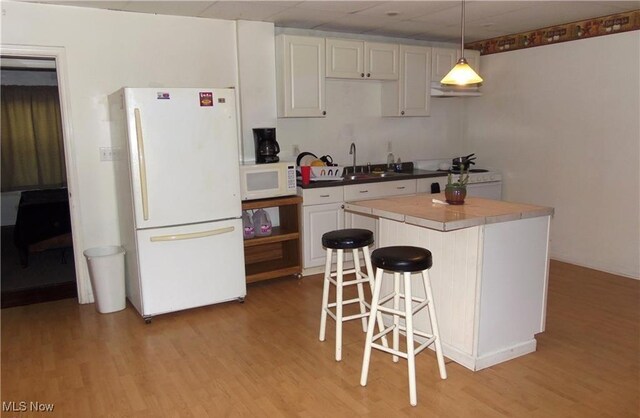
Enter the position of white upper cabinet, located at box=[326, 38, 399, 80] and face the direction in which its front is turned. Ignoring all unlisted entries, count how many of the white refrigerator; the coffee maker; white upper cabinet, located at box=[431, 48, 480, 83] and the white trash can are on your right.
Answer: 3

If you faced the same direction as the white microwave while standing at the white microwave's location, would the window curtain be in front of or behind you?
behind

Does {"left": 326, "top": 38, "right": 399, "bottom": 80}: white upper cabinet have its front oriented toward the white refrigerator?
no

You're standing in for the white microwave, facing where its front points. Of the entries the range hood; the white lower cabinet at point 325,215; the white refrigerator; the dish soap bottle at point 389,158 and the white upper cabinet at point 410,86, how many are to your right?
1

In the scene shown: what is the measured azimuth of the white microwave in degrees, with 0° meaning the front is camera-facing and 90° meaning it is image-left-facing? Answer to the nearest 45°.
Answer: approximately 315°

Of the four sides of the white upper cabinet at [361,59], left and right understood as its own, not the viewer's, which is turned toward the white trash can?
right

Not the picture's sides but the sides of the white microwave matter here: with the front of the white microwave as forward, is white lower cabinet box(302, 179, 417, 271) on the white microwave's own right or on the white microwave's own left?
on the white microwave's own left

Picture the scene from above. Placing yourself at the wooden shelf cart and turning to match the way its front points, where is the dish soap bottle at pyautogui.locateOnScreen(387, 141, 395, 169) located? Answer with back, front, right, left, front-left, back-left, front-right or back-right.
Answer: left

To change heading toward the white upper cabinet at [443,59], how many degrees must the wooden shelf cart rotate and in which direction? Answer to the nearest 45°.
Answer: approximately 90° to its left

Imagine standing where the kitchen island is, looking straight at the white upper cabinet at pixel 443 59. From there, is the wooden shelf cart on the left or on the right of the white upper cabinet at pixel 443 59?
left

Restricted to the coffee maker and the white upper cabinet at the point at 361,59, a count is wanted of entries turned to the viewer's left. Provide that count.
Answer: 0

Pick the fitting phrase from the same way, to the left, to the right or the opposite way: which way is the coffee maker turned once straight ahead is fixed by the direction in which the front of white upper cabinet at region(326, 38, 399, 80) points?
the same way

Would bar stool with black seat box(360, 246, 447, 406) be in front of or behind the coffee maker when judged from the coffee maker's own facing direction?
in front

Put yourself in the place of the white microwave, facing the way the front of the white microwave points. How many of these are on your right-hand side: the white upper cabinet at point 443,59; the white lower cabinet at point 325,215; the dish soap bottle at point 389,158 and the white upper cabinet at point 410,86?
0

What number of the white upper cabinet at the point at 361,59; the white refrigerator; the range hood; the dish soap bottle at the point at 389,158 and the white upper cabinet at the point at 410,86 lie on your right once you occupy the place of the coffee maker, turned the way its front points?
1

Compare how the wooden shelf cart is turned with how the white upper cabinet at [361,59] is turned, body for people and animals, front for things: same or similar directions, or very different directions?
same or similar directions

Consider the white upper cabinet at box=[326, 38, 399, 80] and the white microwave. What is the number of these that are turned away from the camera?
0
